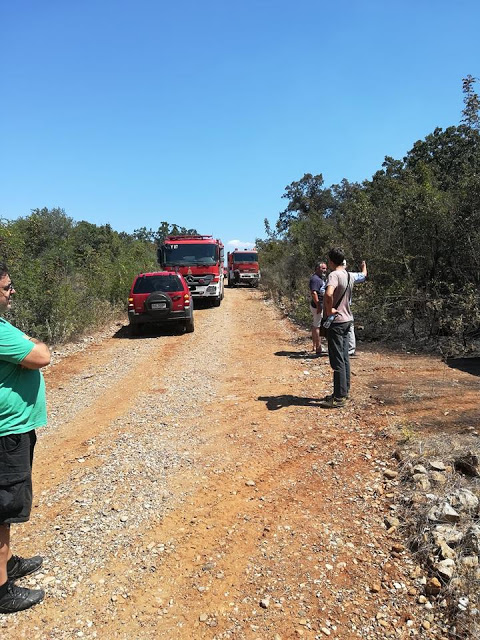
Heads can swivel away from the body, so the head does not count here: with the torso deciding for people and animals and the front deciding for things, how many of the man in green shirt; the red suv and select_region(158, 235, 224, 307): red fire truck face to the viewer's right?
1

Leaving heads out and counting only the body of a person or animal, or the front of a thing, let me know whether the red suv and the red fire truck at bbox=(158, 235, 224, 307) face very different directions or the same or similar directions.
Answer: very different directions

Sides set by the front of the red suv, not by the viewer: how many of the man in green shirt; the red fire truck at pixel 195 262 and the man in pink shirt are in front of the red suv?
1

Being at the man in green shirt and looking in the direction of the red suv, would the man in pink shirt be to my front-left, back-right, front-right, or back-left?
front-right

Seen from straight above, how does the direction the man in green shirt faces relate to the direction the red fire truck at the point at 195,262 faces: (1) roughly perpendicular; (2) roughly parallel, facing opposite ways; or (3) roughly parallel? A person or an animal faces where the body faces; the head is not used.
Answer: roughly perpendicular

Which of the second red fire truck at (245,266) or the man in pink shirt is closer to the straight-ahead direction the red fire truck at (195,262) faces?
the man in pink shirt

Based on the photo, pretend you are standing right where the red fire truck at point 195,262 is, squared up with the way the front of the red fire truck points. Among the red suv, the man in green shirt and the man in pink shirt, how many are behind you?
0

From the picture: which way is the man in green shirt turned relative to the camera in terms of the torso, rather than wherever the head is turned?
to the viewer's right

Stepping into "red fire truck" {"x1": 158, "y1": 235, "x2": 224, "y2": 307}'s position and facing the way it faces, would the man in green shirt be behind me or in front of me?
in front

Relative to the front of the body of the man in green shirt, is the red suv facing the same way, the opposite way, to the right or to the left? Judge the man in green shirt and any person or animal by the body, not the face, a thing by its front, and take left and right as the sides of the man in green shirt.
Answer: to the left

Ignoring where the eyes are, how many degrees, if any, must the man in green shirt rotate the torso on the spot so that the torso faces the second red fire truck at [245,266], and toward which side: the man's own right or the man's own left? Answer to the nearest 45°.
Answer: approximately 45° to the man's own left

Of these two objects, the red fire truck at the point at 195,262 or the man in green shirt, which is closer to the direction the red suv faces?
the red fire truck

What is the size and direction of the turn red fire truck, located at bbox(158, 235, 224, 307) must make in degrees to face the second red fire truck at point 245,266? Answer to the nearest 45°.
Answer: approximately 180°

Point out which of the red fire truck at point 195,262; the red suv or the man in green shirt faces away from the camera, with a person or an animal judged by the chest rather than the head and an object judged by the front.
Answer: the red suv

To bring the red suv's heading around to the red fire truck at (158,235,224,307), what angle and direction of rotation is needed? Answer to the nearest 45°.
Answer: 0° — it already faces it

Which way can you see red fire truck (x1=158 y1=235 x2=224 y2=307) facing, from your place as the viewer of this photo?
facing the viewer

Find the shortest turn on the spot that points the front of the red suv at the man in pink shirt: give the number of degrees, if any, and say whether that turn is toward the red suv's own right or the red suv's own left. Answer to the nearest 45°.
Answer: approximately 180°

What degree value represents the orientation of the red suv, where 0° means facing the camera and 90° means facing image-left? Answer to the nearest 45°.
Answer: approximately 180°
